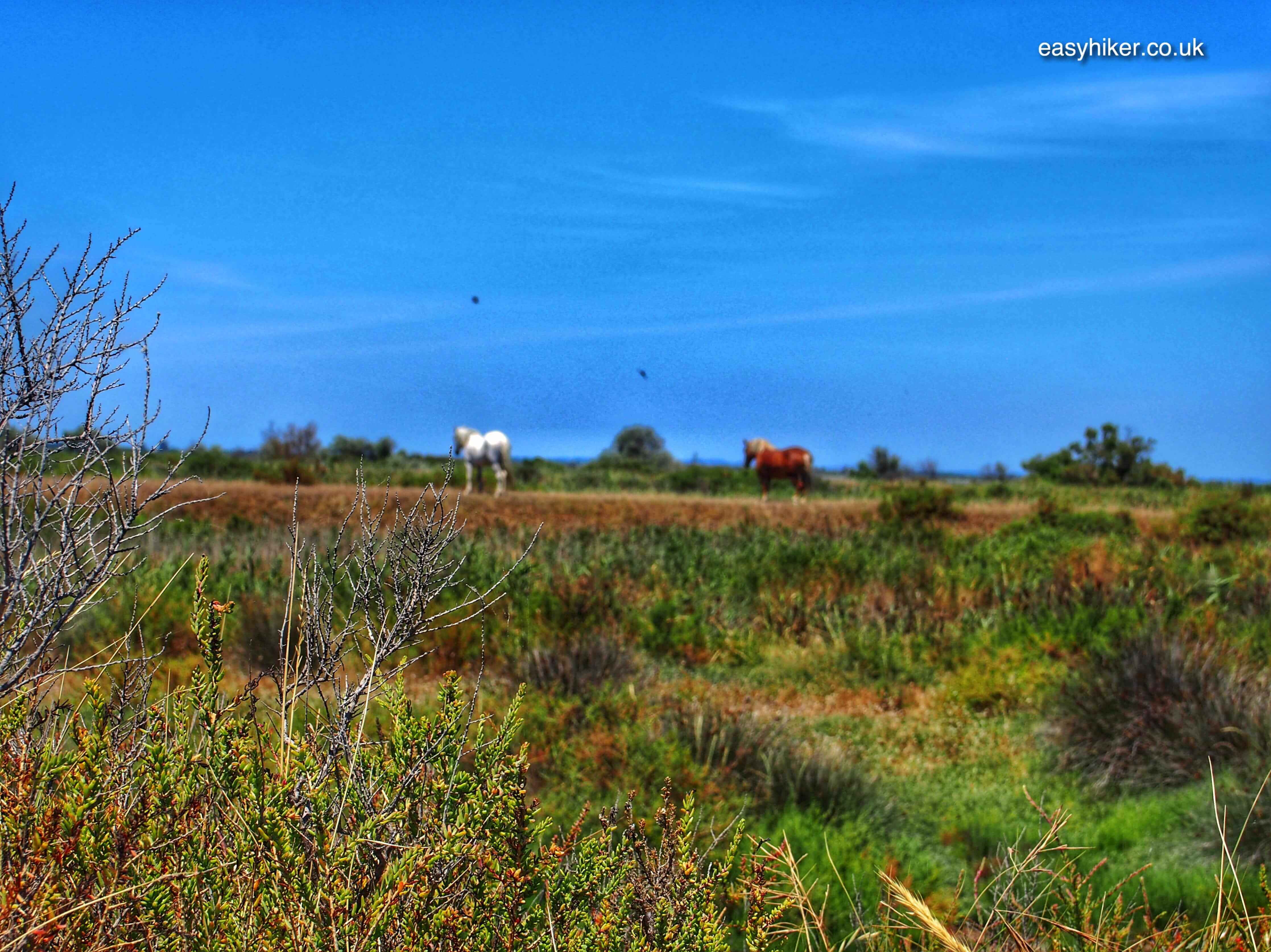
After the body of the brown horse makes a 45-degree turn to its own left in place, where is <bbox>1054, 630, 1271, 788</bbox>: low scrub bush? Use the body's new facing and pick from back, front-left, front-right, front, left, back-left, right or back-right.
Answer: front-left

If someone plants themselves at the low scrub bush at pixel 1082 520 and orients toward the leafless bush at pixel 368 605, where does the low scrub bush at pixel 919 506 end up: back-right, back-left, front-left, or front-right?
back-right

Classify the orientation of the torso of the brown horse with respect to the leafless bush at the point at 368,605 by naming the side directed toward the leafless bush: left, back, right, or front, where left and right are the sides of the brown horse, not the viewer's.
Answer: left

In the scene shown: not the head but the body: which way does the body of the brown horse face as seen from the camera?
to the viewer's left

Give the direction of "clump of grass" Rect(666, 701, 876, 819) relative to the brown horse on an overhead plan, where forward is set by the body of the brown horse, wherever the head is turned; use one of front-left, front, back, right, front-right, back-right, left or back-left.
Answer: left

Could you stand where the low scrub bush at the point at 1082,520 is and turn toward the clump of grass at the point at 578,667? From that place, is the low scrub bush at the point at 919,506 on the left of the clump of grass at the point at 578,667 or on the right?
right

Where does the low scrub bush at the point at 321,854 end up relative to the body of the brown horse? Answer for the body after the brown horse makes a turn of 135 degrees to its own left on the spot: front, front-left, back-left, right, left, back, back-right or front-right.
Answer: front-right

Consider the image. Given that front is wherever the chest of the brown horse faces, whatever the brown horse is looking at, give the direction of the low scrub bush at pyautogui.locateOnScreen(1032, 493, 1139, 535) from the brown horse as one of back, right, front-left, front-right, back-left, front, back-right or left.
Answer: back-left

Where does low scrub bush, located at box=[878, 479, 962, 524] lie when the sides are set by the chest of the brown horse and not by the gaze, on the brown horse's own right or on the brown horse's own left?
on the brown horse's own left
